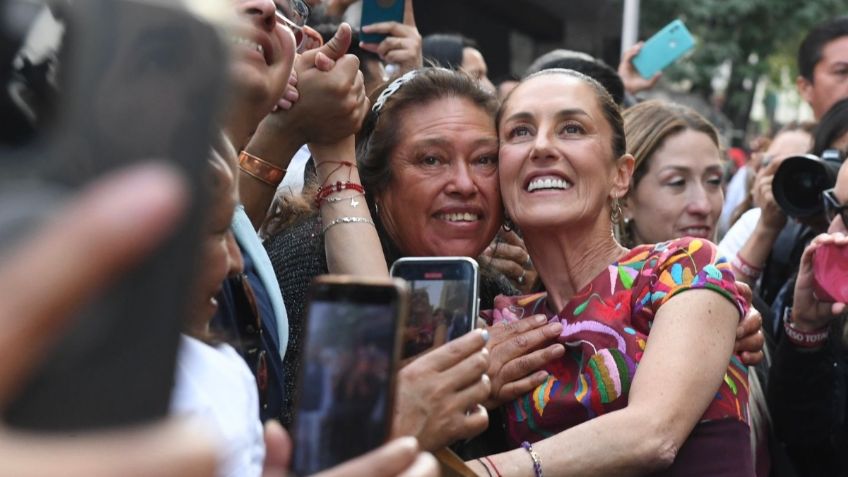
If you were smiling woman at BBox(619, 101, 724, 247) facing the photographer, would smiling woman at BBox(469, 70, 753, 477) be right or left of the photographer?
right

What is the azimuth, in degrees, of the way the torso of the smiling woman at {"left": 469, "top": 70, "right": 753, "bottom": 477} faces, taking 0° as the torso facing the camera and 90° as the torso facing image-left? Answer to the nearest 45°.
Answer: approximately 45°

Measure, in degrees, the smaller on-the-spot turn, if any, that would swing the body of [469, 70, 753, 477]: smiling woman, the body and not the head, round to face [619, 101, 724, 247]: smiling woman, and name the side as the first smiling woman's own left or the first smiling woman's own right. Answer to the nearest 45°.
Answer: approximately 135° to the first smiling woman's own right

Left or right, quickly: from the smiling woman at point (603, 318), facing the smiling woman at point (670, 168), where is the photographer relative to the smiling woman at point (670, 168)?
right
